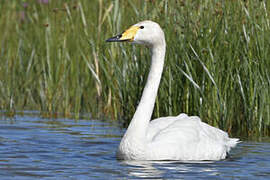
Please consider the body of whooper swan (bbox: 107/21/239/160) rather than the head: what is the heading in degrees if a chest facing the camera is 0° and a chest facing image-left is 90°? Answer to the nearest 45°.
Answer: approximately 90°
